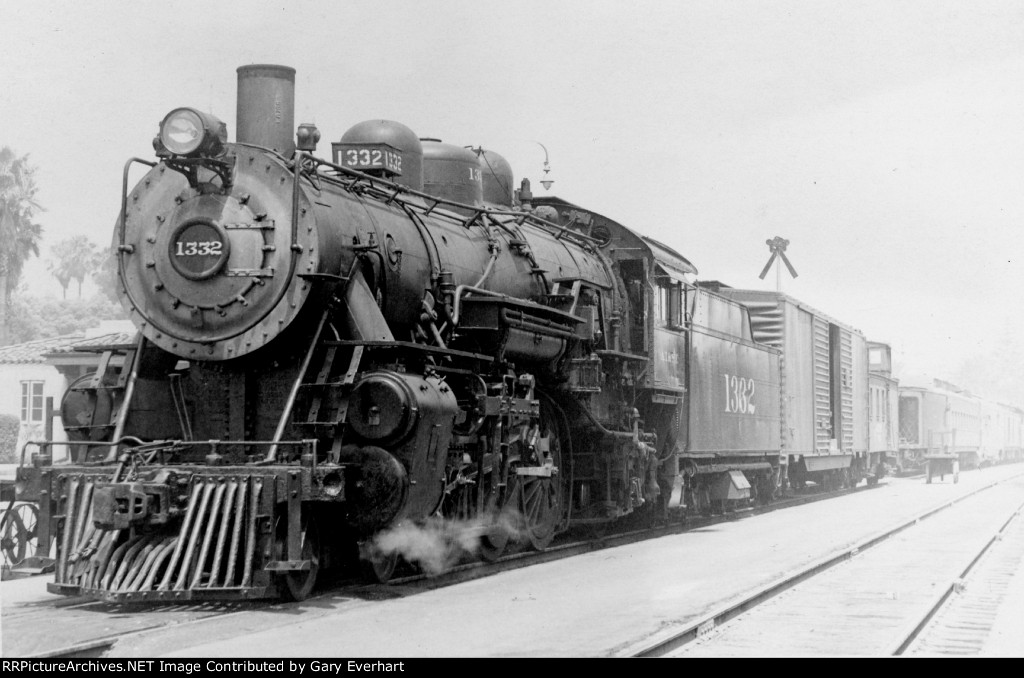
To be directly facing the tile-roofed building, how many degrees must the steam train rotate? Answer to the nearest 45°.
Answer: approximately 90° to its right

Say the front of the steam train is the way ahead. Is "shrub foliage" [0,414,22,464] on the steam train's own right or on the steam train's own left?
on the steam train's own right

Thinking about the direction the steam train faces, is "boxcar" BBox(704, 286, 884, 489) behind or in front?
behind

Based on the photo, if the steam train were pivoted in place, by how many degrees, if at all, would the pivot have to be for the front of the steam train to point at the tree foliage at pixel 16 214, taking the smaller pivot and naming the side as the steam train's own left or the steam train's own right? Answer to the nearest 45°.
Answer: approximately 90° to the steam train's own right

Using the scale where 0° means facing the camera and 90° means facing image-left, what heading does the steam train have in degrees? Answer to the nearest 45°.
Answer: approximately 45°
